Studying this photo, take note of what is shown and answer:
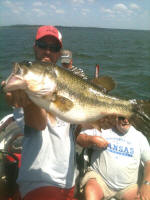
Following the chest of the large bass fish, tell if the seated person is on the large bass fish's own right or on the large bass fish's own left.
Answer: on the large bass fish's own right

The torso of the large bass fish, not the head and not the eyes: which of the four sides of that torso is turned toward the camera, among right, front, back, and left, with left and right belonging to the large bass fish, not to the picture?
left

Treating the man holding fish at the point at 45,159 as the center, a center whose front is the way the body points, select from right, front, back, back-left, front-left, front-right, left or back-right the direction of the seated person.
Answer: back-left

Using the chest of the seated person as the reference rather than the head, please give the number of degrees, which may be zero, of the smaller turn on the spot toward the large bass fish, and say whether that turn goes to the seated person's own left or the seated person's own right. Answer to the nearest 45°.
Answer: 0° — they already face it

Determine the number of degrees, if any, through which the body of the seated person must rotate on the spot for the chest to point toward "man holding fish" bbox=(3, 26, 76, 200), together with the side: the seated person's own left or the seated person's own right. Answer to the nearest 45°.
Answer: approximately 45° to the seated person's own right

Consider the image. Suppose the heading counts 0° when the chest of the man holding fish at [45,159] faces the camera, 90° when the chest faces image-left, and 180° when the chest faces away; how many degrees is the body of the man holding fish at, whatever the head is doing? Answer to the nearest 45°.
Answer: approximately 0°
